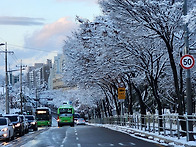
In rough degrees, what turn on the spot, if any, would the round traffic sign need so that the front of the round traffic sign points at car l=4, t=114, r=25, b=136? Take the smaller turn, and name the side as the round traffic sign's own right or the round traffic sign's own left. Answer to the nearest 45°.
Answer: approximately 135° to the round traffic sign's own right

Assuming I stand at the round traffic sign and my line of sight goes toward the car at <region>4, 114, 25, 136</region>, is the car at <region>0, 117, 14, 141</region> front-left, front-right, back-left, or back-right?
front-left

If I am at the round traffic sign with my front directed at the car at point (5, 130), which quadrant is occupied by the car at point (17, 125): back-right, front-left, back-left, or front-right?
front-right

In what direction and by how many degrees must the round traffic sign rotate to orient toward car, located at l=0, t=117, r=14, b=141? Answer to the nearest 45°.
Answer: approximately 135° to its right

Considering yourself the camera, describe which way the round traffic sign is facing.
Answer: facing the viewer
